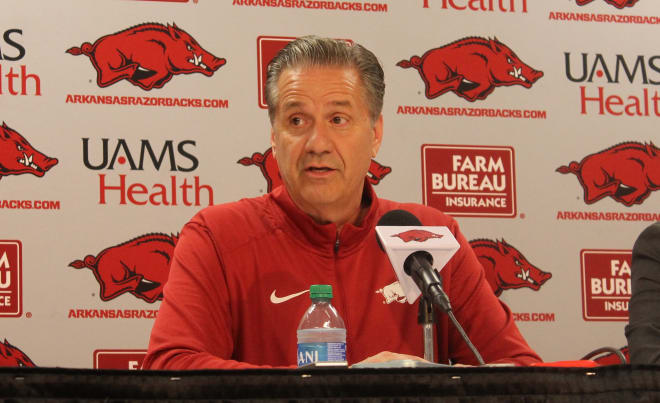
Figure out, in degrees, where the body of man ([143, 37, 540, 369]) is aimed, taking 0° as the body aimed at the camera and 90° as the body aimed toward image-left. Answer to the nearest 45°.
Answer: approximately 0°

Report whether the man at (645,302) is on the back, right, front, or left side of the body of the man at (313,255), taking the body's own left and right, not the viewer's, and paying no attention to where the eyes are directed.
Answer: left

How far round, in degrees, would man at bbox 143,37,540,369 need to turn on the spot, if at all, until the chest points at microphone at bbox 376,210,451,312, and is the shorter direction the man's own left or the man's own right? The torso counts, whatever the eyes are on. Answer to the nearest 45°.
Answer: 0° — they already face it

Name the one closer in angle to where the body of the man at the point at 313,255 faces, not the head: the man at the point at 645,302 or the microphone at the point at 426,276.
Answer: the microphone
